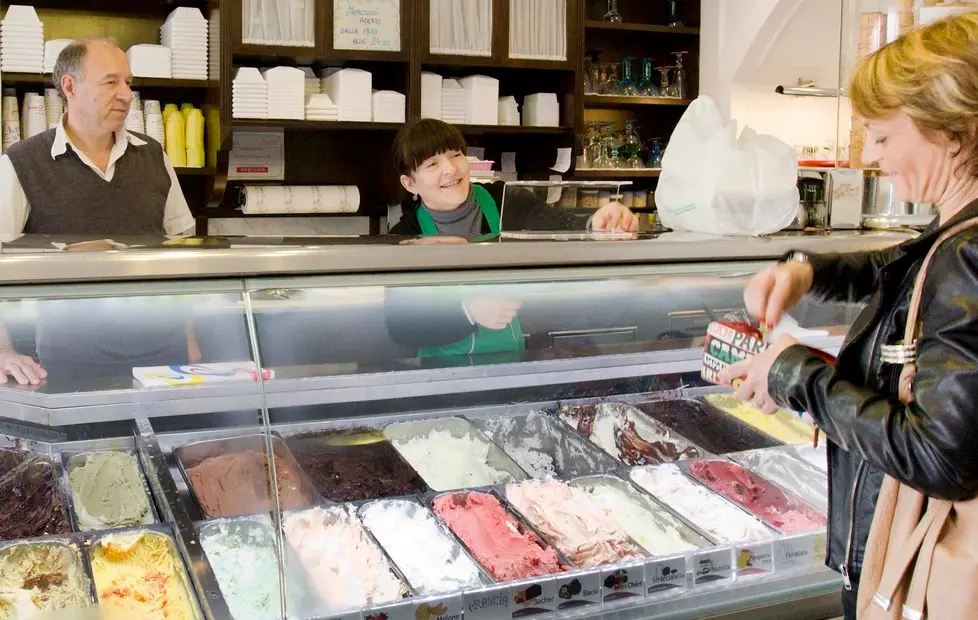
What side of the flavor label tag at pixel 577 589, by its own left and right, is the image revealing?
front

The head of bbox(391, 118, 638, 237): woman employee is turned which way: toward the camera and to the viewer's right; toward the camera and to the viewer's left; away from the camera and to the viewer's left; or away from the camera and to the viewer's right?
toward the camera and to the viewer's right

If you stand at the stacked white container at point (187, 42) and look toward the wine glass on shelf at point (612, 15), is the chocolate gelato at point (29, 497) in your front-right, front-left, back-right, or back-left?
back-right

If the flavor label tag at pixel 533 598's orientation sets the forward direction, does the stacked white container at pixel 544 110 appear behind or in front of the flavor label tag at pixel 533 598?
behind

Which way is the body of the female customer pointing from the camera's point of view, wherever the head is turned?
to the viewer's left

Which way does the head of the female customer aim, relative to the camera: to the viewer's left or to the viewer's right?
to the viewer's left

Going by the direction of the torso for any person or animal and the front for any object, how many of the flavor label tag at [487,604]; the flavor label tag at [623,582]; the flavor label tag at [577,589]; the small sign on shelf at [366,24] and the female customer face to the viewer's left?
1

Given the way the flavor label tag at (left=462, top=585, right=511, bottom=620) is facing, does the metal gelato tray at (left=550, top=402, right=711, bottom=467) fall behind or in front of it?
behind

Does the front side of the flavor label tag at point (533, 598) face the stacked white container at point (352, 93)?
no

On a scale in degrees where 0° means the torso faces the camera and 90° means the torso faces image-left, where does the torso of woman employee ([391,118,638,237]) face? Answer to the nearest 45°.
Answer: approximately 315°

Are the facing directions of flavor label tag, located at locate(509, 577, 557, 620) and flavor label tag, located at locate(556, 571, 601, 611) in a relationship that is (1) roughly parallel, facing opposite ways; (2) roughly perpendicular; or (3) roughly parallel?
roughly parallel

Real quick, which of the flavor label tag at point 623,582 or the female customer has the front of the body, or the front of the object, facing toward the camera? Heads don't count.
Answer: the flavor label tag

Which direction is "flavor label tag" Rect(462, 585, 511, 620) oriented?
toward the camera

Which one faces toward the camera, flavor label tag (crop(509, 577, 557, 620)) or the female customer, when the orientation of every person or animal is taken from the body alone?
the flavor label tag
